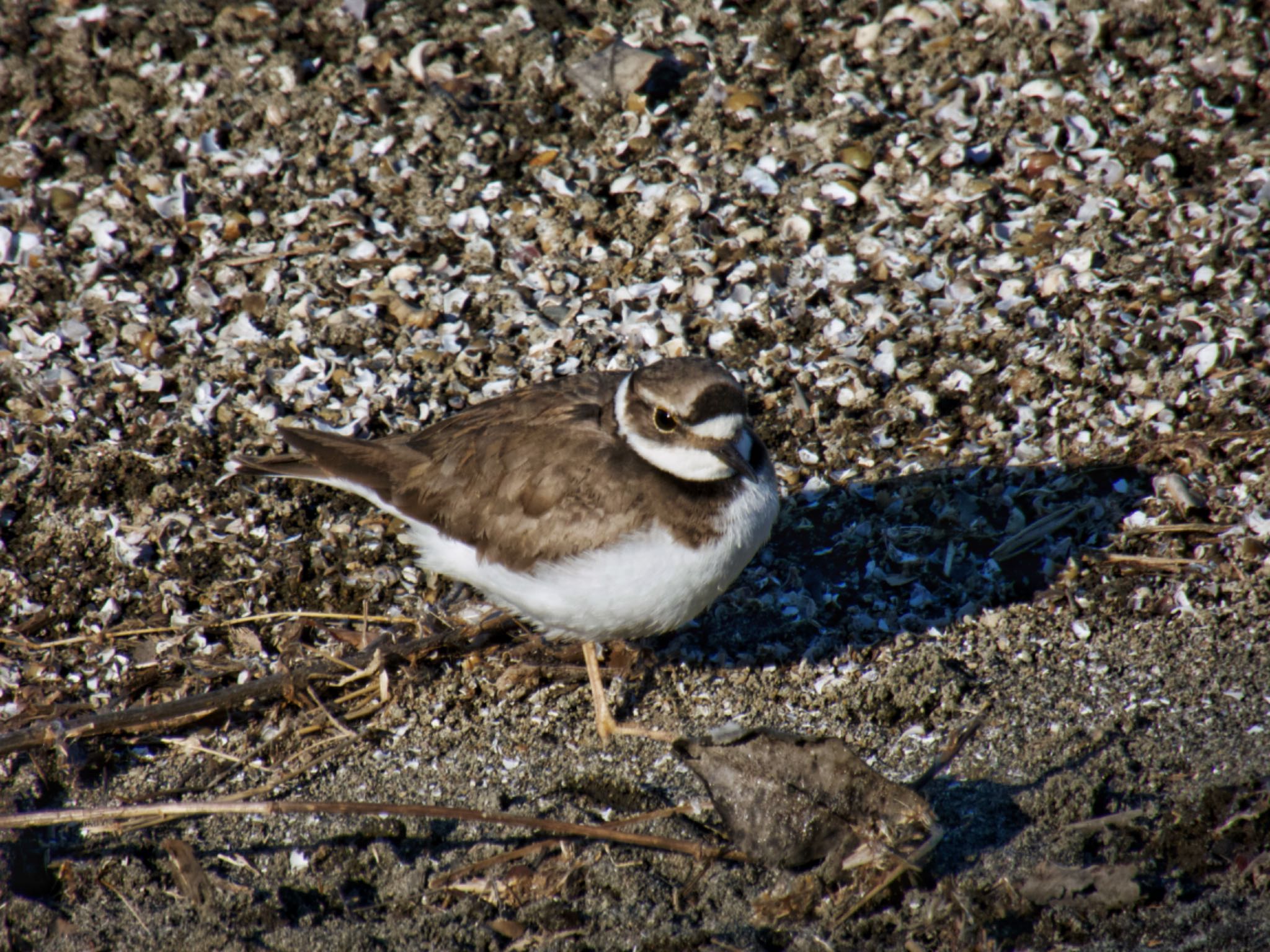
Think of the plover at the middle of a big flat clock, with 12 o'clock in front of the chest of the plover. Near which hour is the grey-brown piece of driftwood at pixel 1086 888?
The grey-brown piece of driftwood is roughly at 2 o'clock from the plover.

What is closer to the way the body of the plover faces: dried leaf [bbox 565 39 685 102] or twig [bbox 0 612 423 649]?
the dried leaf

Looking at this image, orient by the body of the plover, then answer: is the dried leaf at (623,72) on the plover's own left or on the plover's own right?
on the plover's own left

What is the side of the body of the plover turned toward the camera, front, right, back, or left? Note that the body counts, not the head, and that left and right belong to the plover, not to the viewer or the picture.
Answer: right

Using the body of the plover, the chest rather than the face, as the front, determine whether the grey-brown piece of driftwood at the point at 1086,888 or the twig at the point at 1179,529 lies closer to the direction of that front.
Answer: the twig

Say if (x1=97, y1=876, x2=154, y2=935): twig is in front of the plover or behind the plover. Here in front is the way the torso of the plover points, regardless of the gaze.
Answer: behind

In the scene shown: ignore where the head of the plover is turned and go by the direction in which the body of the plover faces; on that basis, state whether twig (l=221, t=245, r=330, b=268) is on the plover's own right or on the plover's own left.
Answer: on the plover's own left

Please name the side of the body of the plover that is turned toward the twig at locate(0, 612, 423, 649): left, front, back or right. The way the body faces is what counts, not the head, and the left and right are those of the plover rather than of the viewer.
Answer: back

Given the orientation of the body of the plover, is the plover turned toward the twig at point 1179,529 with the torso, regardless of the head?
yes

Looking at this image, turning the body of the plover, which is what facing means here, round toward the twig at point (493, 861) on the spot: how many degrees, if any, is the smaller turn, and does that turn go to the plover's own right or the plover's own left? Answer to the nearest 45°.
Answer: approximately 135° to the plover's own right

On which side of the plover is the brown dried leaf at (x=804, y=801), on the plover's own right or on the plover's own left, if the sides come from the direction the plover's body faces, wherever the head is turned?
on the plover's own right
